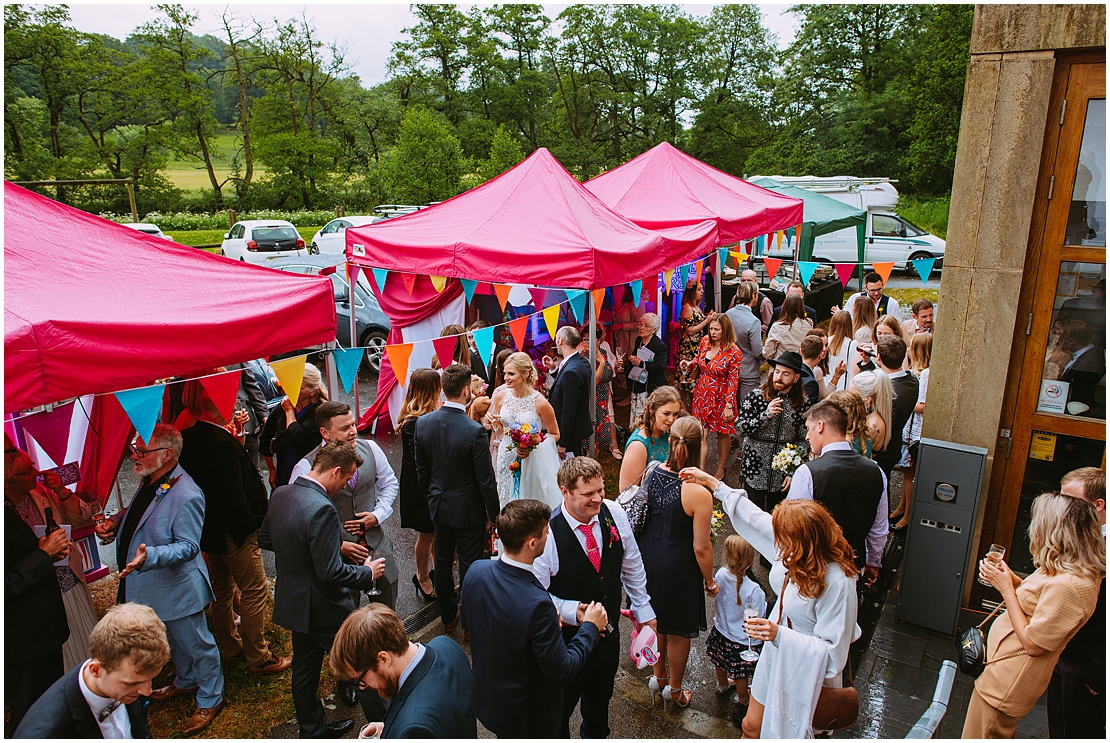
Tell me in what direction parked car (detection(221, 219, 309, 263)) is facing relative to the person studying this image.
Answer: facing away from the viewer and to the left of the viewer

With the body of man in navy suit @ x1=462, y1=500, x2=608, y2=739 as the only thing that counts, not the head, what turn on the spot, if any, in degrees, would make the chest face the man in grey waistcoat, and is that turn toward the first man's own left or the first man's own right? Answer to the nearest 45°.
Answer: approximately 90° to the first man's own left

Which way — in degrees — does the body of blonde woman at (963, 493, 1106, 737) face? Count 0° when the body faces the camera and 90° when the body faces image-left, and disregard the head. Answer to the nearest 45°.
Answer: approximately 90°

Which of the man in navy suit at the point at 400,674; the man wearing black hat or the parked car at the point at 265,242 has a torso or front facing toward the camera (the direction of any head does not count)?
the man wearing black hat

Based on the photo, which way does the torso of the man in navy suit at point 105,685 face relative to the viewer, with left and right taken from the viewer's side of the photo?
facing the viewer and to the right of the viewer

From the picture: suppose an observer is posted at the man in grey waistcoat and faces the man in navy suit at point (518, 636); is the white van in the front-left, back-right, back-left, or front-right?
back-left

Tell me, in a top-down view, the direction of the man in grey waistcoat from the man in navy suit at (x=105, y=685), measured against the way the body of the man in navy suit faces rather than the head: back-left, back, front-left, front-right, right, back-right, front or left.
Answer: left

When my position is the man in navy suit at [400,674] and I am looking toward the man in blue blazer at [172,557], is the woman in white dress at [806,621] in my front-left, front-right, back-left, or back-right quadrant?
back-right

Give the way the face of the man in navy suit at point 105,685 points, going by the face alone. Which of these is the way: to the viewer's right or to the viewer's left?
to the viewer's right

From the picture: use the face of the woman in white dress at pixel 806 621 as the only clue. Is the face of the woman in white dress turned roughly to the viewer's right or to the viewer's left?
to the viewer's left

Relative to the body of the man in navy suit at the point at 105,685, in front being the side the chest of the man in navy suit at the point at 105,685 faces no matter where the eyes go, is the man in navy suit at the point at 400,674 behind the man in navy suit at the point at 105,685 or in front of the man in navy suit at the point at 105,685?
in front
